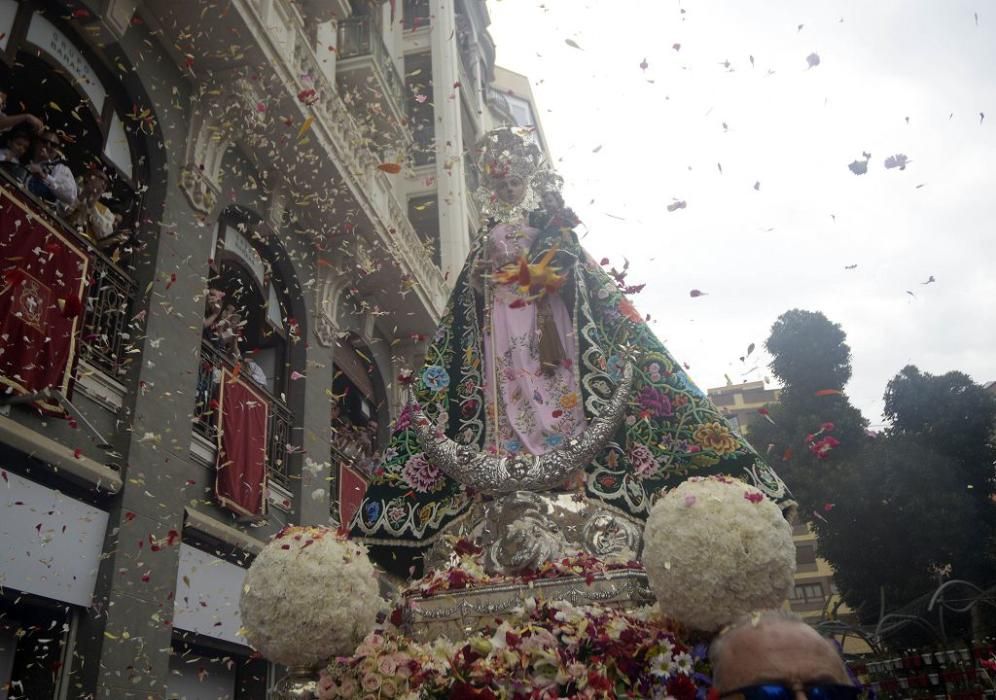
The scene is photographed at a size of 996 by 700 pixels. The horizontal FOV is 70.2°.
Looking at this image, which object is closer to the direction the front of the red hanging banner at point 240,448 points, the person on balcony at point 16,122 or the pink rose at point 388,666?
the pink rose

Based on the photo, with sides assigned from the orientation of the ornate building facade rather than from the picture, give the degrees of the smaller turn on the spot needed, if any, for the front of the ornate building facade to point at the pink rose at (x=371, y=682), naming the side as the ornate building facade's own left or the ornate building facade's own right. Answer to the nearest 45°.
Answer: approximately 45° to the ornate building facade's own right

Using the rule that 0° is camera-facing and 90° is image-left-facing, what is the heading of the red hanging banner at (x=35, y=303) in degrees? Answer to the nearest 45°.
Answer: approximately 315°

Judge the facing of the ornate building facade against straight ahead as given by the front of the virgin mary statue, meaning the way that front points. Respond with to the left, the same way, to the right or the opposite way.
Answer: to the left

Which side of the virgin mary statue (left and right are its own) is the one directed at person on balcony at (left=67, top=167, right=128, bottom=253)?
right

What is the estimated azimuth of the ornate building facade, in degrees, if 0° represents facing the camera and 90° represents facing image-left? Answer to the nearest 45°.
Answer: approximately 315°

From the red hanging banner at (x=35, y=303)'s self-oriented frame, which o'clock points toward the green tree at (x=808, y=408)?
The green tree is roughly at 10 o'clock from the red hanging banner.

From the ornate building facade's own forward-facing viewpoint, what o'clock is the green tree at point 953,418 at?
The green tree is roughly at 10 o'clock from the ornate building facade.

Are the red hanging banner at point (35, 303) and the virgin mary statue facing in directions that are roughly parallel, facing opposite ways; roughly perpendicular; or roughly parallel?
roughly perpendicular
